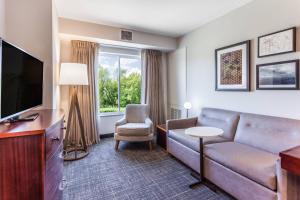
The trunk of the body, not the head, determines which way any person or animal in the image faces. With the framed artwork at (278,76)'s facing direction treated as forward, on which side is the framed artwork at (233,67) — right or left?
on its right

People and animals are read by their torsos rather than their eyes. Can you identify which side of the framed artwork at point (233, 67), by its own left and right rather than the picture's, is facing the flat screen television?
front

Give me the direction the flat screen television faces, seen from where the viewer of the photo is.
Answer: facing the viewer and to the right of the viewer

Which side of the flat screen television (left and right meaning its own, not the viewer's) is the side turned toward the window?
left

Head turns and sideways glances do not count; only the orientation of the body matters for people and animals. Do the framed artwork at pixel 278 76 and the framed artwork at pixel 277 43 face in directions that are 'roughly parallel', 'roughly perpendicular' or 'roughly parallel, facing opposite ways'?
roughly parallel

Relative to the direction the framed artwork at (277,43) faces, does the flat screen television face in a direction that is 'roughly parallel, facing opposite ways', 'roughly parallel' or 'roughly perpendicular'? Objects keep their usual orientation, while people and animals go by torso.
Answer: roughly parallel, facing opposite ways

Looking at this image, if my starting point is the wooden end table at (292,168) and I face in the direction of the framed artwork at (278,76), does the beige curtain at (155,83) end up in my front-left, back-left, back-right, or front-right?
front-left

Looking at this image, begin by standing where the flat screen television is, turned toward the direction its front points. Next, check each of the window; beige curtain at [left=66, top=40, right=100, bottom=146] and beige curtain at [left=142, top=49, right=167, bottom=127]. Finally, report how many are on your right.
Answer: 0

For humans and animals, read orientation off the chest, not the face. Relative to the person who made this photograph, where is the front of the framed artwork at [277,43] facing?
facing the viewer and to the left of the viewer

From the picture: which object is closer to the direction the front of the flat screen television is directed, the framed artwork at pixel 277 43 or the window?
the framed artwork

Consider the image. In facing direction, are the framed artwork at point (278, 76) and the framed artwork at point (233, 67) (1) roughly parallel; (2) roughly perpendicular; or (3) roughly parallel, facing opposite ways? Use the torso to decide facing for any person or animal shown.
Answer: roughly parallel

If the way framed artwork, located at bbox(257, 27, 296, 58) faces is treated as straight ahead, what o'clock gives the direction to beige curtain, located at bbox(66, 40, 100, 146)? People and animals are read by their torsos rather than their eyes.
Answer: The beige curtain is roughly at 1 o'clock from the framed artwork.

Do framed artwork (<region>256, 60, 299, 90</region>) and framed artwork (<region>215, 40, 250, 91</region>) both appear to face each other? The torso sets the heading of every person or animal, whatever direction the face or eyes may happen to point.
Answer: no

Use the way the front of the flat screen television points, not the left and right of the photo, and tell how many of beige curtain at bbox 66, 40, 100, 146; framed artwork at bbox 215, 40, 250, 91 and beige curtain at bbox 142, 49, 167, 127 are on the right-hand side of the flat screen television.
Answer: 0

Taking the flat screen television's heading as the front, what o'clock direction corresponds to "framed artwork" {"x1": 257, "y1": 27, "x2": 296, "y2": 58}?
The framed artwork is roughly at 11 o'clock from the flat screen television.

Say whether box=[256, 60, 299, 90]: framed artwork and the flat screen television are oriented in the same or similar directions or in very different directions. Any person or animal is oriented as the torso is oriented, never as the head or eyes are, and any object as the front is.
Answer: very different directions

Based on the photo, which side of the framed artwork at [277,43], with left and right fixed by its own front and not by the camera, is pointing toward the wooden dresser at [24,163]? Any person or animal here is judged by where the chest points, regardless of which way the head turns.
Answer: front

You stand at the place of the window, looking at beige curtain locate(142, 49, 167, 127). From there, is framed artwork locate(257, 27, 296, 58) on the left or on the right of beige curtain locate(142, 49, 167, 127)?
right

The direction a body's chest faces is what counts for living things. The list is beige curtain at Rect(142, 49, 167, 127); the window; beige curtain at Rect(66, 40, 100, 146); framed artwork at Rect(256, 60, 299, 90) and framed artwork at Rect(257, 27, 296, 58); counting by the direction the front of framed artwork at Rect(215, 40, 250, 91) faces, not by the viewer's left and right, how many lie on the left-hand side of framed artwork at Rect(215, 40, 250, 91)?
2
